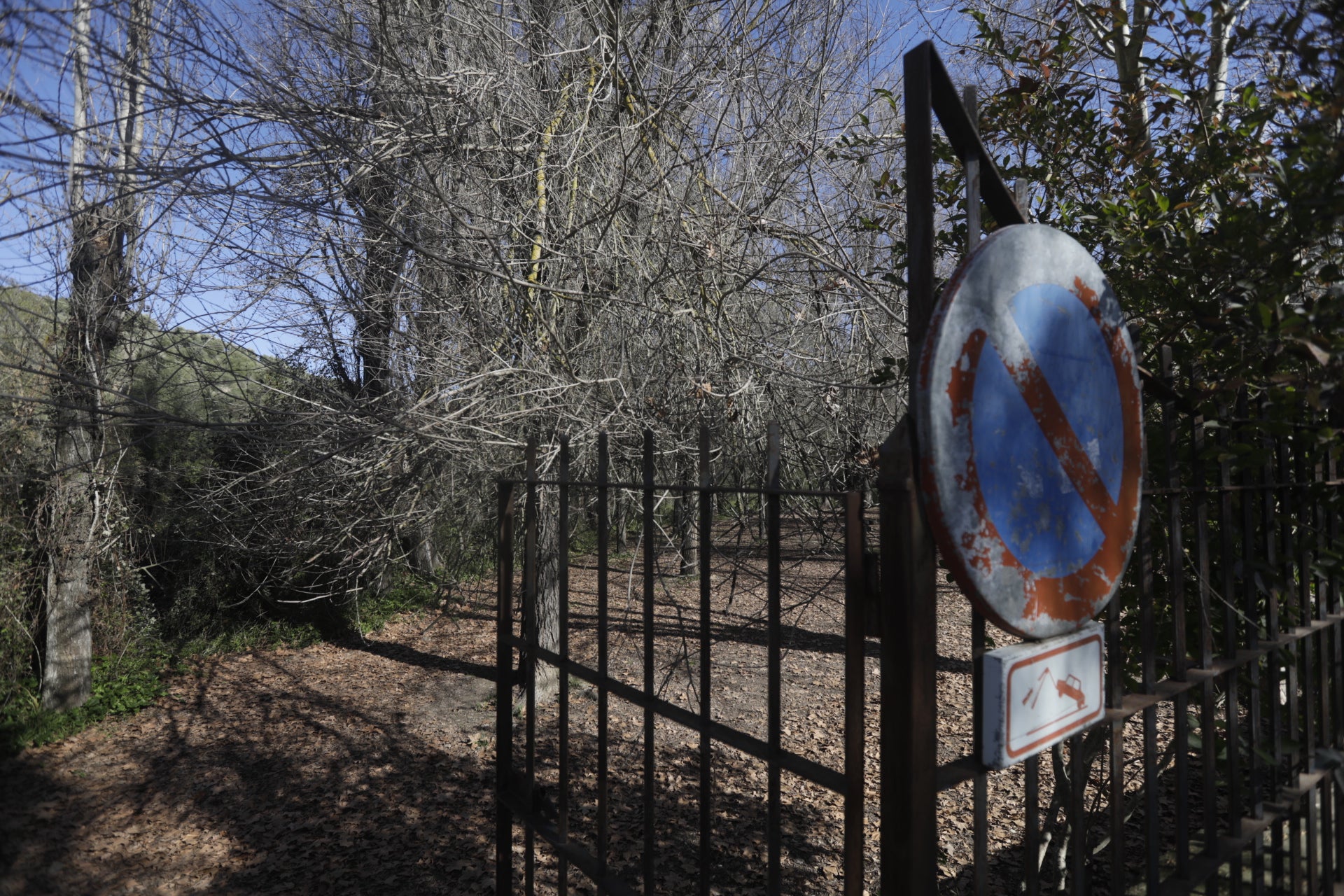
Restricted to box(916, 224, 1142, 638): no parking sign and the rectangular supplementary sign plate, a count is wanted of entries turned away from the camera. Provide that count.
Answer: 0

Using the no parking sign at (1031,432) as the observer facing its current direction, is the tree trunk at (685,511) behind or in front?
behind
